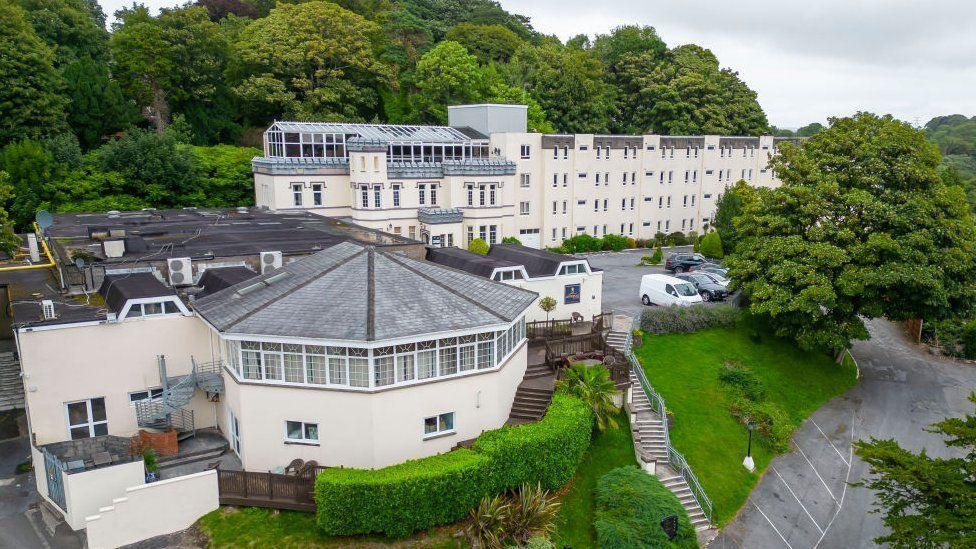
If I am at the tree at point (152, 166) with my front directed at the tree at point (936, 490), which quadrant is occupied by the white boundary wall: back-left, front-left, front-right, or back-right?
front-right

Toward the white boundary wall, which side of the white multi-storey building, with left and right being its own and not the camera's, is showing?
front

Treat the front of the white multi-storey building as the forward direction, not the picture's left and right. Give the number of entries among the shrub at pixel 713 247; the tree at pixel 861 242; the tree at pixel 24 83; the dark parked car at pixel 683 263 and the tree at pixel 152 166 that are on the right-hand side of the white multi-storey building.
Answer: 2

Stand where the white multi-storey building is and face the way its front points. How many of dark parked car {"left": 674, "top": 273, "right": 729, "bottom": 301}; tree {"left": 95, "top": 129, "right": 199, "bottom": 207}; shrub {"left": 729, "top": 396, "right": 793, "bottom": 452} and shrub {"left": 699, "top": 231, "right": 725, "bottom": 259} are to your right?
1

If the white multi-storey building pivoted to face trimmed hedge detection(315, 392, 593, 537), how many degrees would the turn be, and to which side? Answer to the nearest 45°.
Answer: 0° — it already faces it

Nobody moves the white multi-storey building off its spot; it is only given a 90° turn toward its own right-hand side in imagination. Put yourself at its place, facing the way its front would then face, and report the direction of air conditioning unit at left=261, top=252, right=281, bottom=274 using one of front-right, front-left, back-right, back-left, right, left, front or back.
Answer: left

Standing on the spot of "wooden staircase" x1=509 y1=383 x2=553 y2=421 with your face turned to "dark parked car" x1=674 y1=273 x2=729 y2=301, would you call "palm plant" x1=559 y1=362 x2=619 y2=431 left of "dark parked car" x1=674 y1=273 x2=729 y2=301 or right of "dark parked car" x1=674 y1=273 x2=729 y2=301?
right

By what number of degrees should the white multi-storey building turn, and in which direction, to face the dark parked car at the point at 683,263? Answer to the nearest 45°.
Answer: approximately 90° to its left

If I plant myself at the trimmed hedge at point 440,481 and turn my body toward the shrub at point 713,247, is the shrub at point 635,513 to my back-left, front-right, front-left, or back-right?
front-right

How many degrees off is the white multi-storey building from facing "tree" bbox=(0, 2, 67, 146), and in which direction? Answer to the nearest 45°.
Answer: approximately 90° to its right

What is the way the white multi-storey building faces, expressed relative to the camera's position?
facing the viewer

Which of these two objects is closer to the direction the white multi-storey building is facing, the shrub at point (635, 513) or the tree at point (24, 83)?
the shrub

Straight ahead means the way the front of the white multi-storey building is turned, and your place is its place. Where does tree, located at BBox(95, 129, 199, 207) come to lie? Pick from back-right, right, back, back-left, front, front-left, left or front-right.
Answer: right

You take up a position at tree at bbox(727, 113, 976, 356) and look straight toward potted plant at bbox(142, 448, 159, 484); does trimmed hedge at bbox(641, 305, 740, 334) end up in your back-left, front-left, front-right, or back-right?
front-right

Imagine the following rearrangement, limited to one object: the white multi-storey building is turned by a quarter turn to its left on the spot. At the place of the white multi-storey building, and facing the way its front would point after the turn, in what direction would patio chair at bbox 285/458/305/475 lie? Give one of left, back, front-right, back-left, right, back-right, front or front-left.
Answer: right

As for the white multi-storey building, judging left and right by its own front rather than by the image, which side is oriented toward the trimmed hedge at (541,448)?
front

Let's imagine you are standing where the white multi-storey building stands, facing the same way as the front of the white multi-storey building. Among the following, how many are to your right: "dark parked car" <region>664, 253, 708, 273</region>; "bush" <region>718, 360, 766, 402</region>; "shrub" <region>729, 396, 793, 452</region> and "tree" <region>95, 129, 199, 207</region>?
1

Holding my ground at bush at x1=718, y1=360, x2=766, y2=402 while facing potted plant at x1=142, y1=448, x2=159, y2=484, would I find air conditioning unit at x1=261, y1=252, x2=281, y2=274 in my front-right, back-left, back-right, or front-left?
front-right

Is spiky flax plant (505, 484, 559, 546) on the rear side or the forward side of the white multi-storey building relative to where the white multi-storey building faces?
on the forward side
